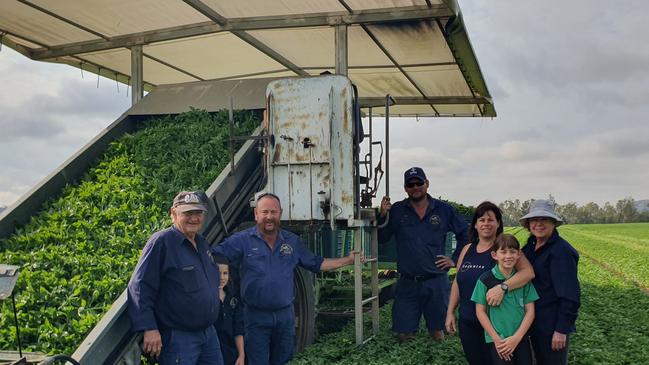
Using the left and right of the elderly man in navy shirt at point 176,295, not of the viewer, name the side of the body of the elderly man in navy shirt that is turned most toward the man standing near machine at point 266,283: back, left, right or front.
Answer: left

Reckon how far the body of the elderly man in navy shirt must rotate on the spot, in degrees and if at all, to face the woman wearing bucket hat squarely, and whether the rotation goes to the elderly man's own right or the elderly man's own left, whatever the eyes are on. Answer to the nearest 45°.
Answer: approximately 45° to the elderly man's own left

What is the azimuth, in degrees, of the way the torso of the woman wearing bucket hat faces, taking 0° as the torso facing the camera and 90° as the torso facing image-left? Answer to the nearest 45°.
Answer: approximately 45°

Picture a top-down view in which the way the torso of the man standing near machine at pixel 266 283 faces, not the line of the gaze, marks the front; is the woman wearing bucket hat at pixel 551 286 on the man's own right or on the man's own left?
on the man's own left

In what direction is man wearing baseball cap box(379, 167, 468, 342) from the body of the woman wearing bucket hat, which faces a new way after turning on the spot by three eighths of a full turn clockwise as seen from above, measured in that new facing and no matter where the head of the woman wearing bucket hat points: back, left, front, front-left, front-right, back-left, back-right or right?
front-left

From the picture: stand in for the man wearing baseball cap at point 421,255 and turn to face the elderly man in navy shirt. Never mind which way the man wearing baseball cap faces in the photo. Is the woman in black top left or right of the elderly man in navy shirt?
left

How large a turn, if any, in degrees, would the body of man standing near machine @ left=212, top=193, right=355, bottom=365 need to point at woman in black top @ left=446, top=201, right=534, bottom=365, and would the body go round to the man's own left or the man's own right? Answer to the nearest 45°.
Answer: approximately 90° to the man's own left

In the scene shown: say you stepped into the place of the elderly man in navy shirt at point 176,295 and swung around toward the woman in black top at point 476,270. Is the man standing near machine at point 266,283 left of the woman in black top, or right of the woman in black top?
left
